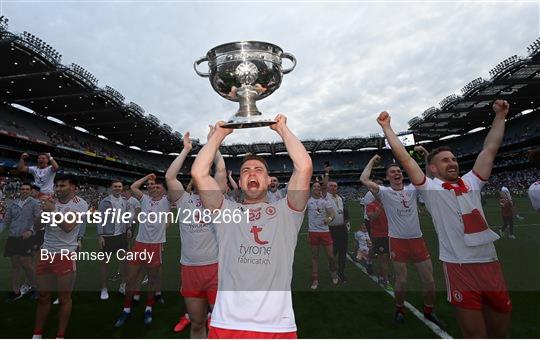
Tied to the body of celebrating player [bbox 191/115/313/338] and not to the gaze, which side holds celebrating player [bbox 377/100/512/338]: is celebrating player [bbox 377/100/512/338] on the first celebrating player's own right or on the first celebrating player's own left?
on the first celebrating player's own left

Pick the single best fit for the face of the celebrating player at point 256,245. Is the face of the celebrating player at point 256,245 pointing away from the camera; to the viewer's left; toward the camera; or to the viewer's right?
toward the camera

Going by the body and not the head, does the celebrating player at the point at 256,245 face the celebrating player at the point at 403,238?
no

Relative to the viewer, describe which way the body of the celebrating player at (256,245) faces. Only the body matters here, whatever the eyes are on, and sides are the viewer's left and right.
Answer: facing the viewer
